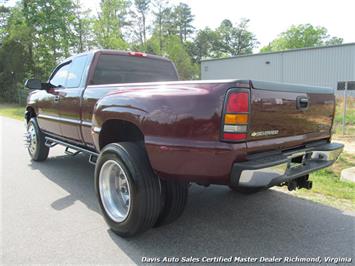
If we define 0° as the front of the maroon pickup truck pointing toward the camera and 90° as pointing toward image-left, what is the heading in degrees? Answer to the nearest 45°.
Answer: approximately 135°

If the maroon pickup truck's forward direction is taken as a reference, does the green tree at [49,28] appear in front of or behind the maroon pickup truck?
in front

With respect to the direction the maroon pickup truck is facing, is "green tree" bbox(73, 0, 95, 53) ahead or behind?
ahead

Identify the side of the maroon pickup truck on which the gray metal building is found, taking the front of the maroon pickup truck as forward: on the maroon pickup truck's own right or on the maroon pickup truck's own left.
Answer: on the maroon pickup truck's own right
